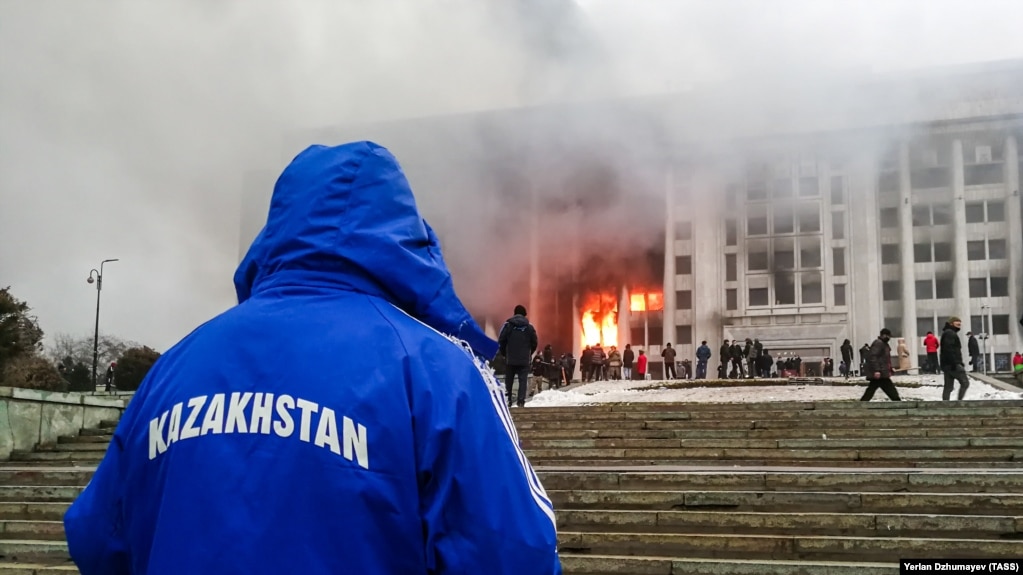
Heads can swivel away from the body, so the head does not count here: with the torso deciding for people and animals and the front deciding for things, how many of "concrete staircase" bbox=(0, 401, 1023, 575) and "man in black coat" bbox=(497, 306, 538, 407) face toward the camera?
1

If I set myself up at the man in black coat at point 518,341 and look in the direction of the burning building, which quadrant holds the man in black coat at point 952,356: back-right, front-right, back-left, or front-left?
front-right

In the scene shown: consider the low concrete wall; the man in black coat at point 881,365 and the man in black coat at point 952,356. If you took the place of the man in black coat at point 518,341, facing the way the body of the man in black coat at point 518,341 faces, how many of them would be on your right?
2

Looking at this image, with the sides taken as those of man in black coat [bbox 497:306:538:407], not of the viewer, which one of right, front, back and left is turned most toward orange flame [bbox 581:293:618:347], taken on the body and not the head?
front

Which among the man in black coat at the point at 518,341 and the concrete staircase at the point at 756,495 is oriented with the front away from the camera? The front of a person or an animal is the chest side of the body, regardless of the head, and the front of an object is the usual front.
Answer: the man in black coat

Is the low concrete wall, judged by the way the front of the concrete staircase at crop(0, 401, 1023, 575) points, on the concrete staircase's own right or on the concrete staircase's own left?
on the concrete staircase's own right

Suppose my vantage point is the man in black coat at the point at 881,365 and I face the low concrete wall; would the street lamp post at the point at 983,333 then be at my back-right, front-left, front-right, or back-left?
back-right

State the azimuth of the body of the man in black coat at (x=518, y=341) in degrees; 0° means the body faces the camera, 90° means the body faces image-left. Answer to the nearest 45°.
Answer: approximately 180°

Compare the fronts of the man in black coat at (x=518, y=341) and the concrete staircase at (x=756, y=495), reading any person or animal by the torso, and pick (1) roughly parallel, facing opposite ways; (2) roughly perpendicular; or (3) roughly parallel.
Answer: roughly parallel, facing opposite ways

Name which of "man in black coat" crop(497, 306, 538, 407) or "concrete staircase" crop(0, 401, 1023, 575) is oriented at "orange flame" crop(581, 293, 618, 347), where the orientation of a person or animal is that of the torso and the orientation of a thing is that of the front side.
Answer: the man in black coat

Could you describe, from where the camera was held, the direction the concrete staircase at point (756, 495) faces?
facing the viewer

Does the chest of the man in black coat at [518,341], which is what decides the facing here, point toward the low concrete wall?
no

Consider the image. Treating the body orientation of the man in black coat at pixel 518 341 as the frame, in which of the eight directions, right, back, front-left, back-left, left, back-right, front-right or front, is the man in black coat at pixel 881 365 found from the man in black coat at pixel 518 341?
right

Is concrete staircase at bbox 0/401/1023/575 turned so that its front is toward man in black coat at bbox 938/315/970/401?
no

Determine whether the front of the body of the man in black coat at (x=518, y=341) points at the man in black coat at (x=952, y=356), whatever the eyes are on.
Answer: no

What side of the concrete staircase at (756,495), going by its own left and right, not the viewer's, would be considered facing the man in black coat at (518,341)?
back
